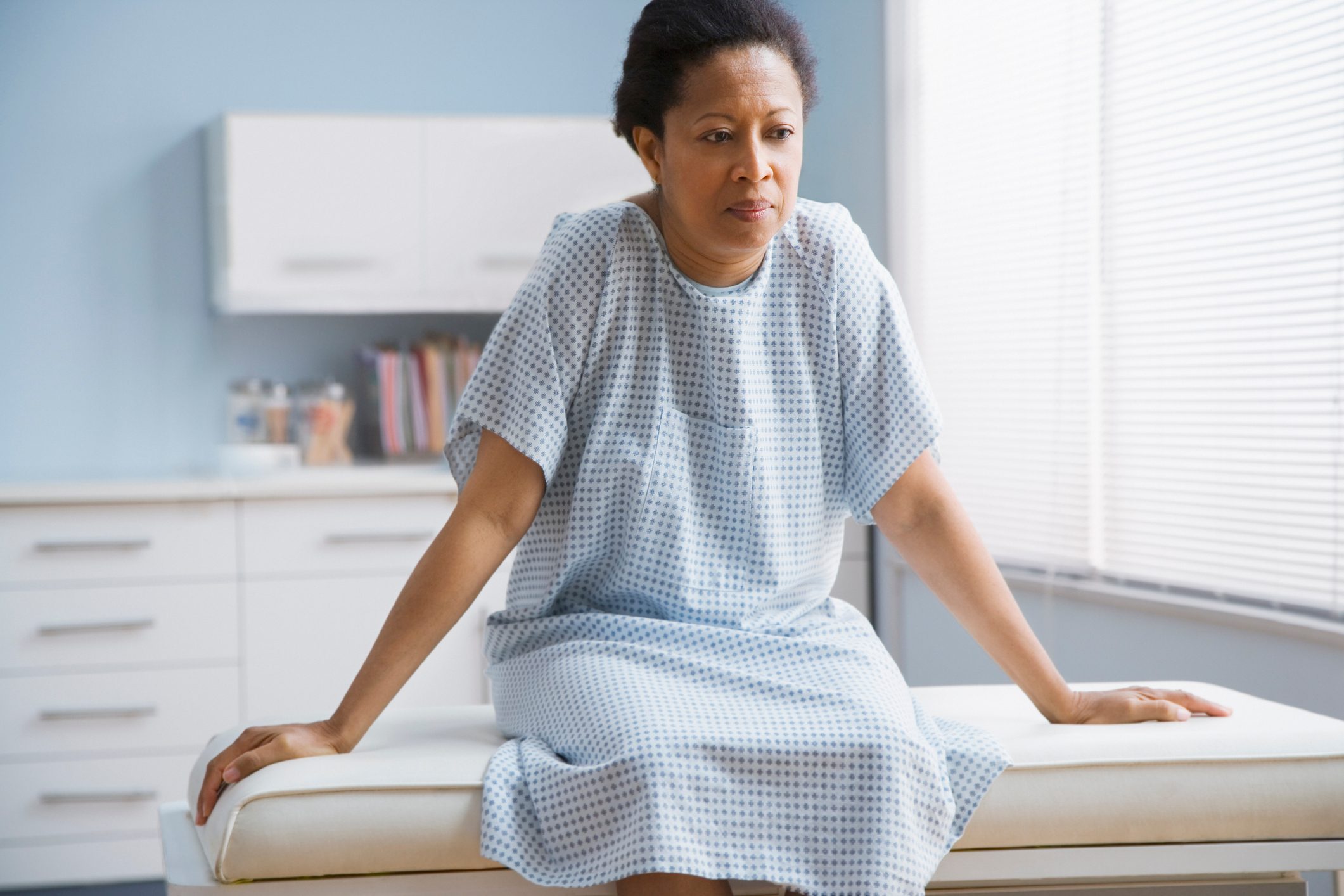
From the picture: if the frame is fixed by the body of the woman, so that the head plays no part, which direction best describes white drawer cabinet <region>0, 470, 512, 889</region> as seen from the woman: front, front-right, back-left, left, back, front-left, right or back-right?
back-right

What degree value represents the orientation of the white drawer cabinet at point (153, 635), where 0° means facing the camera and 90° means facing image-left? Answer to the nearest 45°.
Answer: approximately 0°

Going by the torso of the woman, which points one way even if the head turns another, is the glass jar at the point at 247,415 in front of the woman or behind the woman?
behind

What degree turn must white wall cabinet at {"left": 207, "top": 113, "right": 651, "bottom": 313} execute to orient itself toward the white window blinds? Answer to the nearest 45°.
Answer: approximately 45° to its left

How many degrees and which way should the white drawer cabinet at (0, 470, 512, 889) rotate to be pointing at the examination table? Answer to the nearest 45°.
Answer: approximately 45° to its left

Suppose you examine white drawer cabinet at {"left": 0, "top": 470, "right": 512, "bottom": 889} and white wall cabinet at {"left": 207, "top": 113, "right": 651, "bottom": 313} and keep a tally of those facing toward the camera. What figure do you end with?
2

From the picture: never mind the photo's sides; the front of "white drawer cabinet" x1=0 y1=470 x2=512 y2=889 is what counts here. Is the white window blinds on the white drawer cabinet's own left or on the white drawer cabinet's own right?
on the white drawer cabinet's own left
